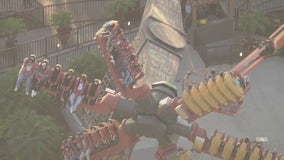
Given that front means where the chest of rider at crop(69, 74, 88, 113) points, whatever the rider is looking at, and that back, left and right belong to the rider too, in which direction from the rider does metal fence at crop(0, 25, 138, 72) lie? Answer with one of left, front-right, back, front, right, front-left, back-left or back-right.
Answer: back-right

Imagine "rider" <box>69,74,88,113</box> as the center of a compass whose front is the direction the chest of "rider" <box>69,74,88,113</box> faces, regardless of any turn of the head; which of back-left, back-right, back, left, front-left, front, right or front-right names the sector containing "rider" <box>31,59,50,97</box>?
front-right

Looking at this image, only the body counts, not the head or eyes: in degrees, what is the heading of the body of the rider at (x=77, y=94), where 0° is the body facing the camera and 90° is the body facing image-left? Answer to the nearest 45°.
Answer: approximately 45°

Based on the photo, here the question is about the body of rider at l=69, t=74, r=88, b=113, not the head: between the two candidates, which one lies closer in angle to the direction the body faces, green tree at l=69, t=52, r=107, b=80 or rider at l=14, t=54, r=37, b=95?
the rider

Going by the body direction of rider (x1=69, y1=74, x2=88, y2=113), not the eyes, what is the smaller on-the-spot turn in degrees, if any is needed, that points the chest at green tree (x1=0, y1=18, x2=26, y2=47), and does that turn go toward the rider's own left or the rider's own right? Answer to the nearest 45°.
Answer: approximately 135° to the rider's own right
